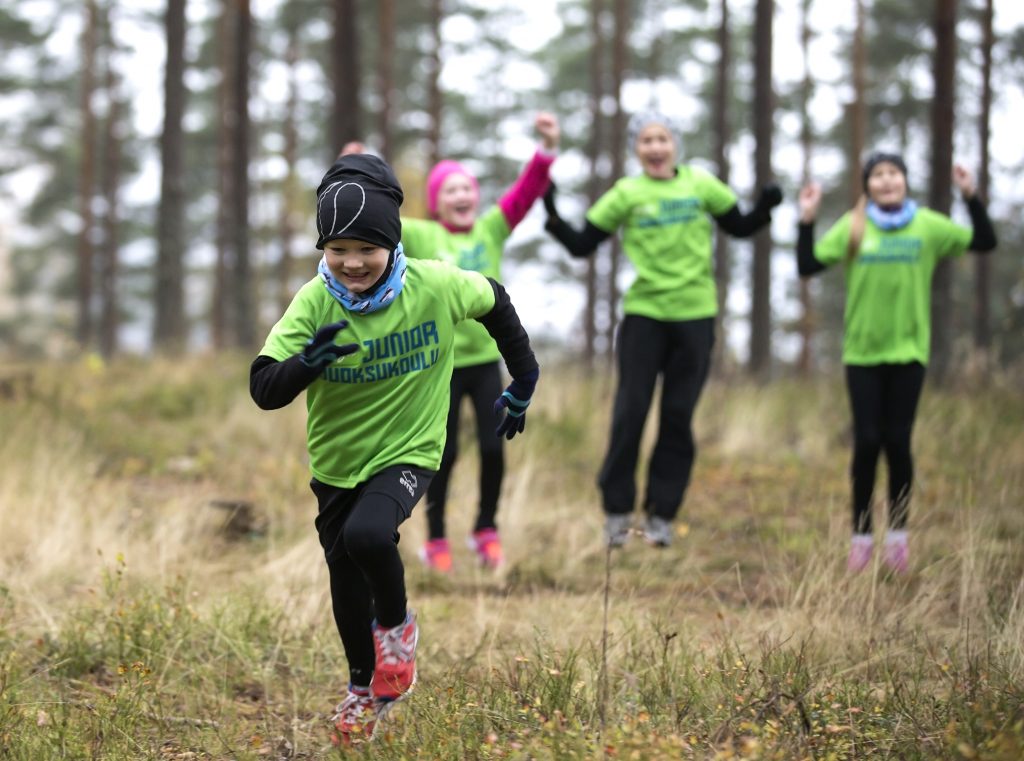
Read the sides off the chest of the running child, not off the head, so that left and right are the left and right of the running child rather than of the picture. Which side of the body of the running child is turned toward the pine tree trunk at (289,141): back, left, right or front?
back

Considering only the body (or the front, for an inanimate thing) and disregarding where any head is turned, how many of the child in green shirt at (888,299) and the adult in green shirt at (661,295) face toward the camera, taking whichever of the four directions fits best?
2

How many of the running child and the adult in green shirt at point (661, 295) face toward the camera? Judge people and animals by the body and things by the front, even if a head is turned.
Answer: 2

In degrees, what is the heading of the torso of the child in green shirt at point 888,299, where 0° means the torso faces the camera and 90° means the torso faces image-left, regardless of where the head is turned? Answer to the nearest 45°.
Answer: approximately 0°

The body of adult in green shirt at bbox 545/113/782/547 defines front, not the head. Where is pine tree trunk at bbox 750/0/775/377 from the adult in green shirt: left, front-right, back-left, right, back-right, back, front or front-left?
back

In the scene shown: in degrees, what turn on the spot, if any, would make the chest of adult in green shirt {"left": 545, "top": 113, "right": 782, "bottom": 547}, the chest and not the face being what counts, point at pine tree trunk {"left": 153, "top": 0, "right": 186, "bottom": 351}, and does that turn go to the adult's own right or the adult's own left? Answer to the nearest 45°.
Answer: approximately 135° to the adult's own right

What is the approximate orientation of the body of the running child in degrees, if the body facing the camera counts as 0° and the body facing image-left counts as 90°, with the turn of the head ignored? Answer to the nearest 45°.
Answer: approximately 0°

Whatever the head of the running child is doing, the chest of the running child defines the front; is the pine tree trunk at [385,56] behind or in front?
behind

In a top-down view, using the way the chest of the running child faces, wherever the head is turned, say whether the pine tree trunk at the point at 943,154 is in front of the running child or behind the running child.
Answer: behind
